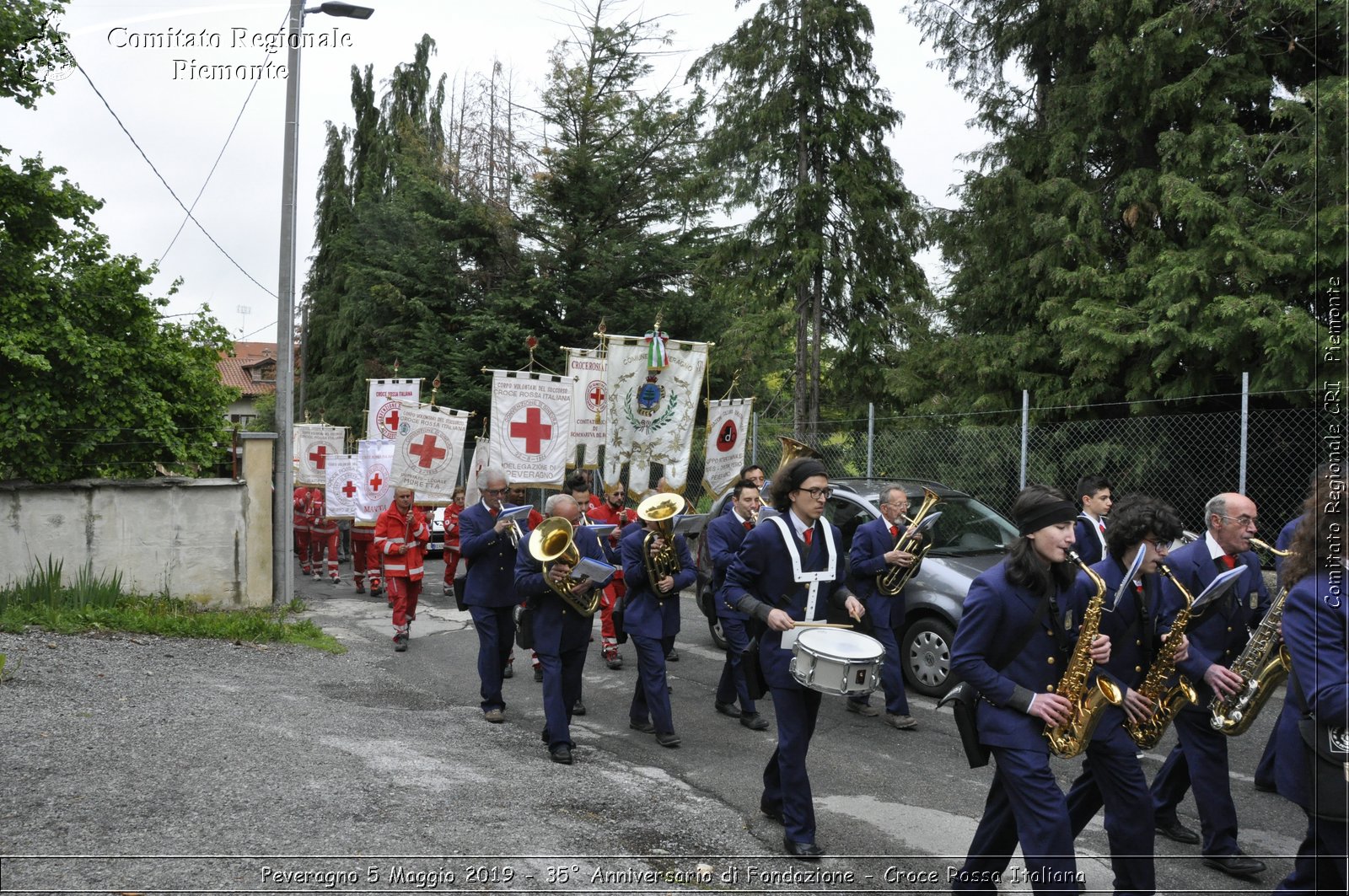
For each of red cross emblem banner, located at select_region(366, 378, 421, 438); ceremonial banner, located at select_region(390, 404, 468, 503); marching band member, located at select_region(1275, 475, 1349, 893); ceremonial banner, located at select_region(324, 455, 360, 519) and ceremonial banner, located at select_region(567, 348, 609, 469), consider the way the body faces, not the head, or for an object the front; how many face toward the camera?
4

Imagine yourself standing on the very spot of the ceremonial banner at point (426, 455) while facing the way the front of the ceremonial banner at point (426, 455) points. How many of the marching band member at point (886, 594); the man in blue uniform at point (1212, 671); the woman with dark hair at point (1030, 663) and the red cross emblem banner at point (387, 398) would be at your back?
1

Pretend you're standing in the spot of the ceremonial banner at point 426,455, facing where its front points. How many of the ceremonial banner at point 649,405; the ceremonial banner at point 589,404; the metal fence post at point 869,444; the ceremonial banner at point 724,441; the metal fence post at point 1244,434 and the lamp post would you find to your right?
1

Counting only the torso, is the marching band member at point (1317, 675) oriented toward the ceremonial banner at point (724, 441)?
no

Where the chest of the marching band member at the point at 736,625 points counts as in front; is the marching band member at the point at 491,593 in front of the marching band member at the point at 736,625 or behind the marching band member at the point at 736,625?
behind

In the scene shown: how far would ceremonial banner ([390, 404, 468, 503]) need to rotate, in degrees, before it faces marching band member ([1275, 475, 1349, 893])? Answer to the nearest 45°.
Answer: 0° — it already faces them

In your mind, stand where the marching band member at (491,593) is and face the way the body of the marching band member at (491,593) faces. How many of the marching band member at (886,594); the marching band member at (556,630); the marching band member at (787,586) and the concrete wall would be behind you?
1

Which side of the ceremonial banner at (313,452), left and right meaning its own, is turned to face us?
front

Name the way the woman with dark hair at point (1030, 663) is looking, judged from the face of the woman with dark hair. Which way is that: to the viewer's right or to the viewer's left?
to the viewer's right

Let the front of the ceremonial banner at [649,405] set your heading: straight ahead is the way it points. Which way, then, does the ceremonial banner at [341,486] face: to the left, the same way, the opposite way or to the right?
the same way

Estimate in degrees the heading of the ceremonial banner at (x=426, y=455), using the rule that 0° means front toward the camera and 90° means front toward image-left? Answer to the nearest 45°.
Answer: approximately 0°

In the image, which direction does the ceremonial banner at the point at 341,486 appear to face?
toward the camera

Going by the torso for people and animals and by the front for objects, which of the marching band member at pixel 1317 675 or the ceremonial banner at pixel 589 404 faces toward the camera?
the ceremonial banner

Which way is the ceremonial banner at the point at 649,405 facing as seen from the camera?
toward the camera

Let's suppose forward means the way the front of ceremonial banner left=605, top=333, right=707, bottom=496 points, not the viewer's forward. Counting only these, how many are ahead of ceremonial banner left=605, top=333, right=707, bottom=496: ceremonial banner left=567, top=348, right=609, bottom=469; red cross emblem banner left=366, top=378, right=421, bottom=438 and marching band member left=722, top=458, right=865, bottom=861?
1

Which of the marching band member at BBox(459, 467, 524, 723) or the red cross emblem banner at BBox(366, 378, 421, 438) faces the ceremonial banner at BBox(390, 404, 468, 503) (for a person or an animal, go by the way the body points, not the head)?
the red cross emblem banner

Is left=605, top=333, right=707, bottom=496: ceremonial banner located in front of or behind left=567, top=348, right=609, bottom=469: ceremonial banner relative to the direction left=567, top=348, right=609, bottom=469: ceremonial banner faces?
in front
